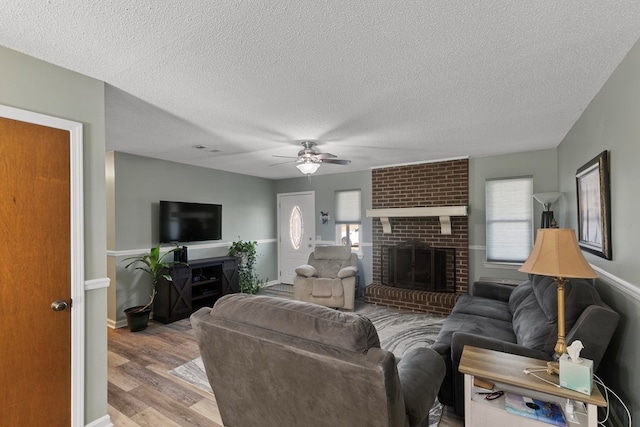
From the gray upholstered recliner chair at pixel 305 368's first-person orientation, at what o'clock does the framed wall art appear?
The framed wall art is roughly at 1 o'clock from the gray upholstered recliner chair.

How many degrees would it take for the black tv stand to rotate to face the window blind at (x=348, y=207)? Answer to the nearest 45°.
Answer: approximately 45° to its left

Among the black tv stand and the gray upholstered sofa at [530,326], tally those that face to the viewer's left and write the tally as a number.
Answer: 1

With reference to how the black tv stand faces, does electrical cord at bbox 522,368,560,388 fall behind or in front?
in front

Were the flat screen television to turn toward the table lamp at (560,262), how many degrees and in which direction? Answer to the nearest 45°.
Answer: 0° — it already faces it

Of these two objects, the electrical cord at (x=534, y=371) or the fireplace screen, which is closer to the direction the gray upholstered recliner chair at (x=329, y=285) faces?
the electrical cord

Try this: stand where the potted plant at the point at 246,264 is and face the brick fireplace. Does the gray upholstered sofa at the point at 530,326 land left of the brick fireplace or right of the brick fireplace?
right

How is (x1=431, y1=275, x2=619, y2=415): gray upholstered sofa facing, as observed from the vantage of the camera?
facing to the left of the viewer

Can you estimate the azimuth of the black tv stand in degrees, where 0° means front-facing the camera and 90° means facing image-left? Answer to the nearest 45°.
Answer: approximately 315°

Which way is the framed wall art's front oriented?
to the viewer's left

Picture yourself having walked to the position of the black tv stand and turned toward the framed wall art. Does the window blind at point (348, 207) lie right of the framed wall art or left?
left

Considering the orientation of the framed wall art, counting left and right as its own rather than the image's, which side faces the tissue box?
left

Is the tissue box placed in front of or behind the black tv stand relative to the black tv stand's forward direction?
in front

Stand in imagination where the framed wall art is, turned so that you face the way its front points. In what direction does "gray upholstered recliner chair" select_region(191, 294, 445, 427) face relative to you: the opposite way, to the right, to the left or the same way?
to the right

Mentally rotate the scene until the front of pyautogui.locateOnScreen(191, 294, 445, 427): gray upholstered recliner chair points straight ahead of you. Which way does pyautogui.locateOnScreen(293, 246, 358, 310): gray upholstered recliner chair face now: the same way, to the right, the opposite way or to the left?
the opposite way
